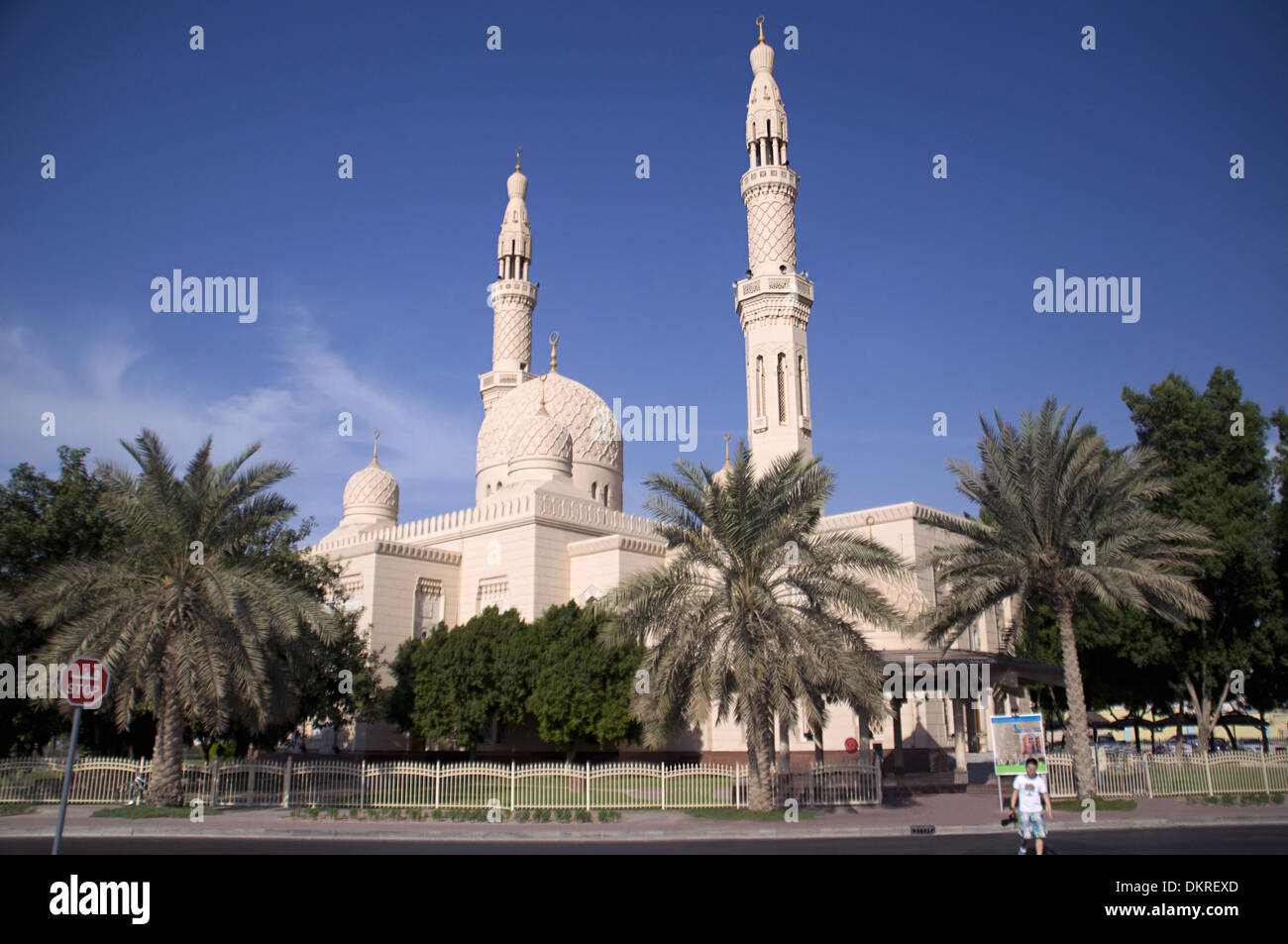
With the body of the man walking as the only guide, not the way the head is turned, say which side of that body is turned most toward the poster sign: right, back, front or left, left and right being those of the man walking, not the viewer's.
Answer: back

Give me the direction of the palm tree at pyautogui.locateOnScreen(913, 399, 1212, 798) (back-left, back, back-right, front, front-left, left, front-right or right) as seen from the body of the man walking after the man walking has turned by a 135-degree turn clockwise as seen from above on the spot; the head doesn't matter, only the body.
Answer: front-right

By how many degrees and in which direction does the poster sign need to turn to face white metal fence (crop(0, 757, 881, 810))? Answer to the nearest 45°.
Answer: approximately 90° to its right

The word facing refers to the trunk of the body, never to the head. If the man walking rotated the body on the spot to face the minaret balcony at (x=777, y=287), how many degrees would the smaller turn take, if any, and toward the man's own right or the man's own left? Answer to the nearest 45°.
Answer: approximately 180°

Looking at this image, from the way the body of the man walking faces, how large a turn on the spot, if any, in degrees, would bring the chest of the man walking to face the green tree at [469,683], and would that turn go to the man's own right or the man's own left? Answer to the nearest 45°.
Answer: approximately 135° to the man's own right

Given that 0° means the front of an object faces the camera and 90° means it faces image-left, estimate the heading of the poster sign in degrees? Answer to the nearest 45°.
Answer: approximately 0°

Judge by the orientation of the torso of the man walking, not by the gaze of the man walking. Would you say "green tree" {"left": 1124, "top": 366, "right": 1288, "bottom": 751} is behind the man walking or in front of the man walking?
behind

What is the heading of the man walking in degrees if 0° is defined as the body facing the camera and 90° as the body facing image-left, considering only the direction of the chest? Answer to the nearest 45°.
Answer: approximately 0°

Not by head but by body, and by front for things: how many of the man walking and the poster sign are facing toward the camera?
2

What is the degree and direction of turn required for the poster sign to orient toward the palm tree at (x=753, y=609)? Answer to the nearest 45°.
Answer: approximately 90° to its right

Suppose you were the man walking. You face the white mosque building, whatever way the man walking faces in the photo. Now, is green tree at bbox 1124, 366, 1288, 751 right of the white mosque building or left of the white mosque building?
right
